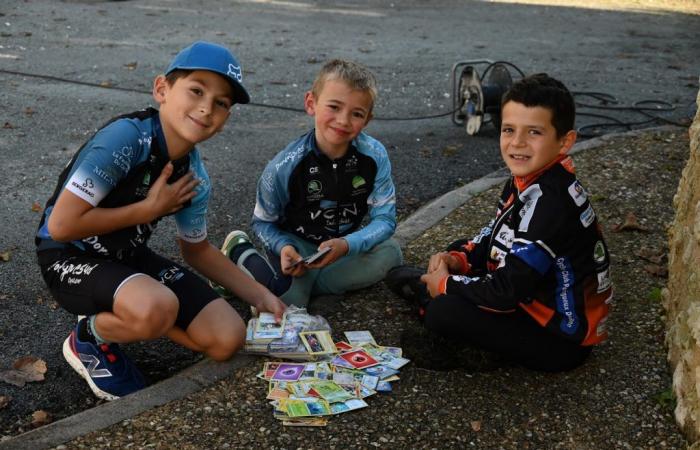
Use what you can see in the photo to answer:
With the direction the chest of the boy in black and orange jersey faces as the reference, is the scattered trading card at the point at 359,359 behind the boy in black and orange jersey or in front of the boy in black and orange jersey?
in front

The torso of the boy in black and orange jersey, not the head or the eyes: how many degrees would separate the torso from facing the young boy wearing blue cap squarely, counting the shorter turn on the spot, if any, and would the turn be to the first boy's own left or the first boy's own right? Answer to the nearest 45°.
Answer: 0° — they already face them

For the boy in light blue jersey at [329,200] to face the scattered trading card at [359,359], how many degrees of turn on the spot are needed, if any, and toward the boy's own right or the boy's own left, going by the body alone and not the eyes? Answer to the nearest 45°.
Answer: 0° — they already face it

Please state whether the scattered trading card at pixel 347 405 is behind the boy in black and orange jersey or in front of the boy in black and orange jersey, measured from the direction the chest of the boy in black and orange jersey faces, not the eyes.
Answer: in front

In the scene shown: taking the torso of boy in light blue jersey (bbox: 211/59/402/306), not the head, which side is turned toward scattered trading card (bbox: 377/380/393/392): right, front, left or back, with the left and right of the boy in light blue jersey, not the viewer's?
front

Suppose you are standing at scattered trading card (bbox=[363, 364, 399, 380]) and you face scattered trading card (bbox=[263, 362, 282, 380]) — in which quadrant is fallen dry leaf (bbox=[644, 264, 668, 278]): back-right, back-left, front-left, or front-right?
back-right

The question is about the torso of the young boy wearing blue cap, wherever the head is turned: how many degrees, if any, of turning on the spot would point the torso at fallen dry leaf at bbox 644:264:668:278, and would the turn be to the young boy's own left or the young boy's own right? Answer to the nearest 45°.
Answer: approximately 45° to the young boy's own left

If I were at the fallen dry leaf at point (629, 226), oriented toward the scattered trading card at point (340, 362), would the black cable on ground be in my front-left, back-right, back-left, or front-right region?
back-right

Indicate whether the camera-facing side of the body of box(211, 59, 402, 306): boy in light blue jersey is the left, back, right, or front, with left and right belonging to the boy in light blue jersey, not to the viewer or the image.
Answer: front

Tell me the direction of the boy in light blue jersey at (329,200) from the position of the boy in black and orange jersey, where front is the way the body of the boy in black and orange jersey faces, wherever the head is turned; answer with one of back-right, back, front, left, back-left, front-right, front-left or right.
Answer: front-right

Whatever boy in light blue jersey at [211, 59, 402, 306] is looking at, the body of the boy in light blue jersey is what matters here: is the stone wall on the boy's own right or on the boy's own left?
on the boy's own left

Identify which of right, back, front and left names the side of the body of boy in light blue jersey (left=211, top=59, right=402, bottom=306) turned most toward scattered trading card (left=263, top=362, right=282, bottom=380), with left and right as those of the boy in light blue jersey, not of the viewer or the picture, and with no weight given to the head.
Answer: front

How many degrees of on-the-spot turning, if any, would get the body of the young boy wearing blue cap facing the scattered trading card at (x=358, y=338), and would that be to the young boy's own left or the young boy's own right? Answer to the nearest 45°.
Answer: approximately 45° to the young boy's own left

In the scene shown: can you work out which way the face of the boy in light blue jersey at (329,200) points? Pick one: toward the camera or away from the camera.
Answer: toward the camera
